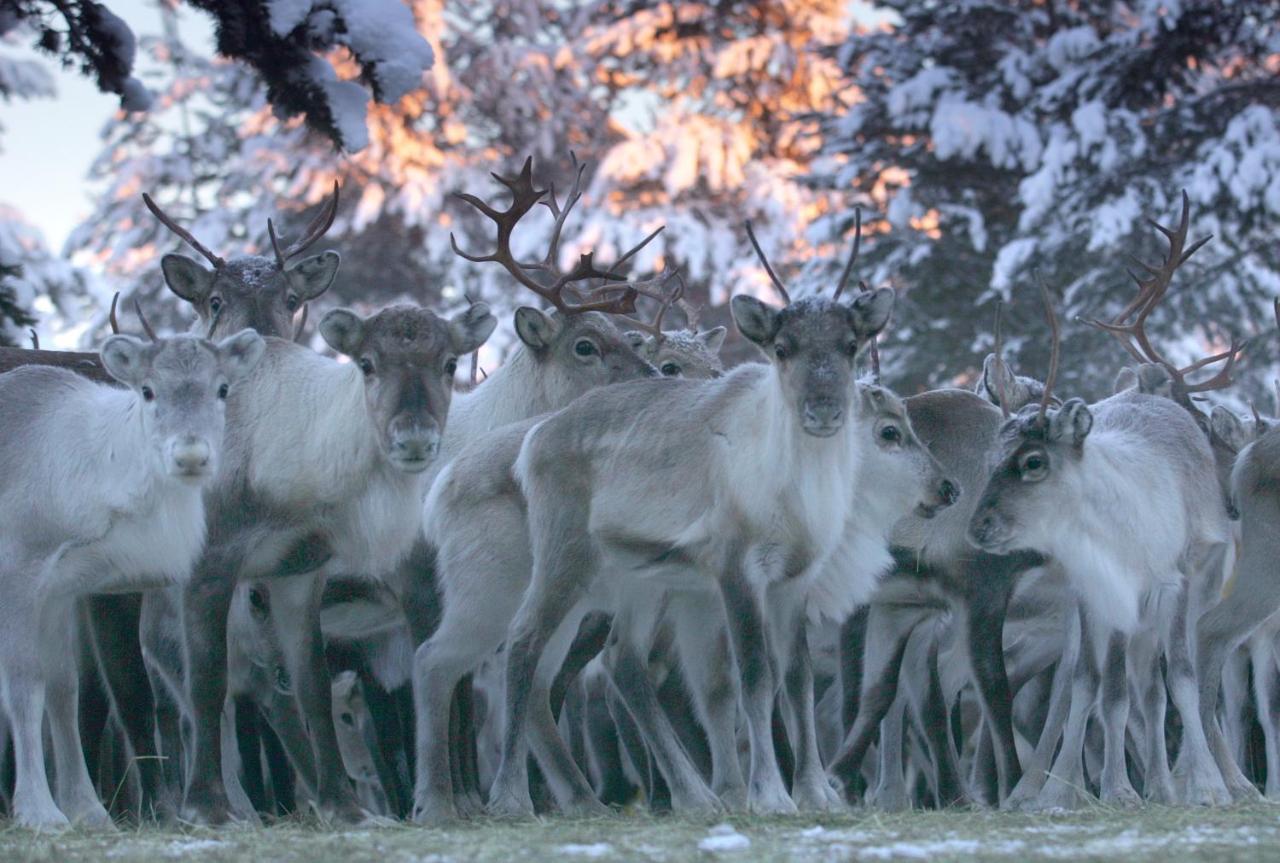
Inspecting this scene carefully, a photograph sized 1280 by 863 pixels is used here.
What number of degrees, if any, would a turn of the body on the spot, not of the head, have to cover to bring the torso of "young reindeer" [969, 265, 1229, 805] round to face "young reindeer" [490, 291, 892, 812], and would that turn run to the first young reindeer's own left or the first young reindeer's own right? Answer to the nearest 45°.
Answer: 0° — it already faces it

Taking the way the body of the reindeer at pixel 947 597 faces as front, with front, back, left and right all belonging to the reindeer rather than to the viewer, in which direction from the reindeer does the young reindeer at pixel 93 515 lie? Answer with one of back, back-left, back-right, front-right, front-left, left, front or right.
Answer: back-right

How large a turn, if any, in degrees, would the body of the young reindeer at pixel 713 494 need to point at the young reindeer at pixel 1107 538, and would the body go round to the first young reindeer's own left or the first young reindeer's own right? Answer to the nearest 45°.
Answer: approximately 45° to the first young reindeer's own left

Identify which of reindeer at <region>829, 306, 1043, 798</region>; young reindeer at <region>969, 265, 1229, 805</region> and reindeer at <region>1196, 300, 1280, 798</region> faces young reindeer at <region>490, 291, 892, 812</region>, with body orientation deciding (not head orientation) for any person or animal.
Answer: young reindeer at <region>969, 265, 1229, 805</region>

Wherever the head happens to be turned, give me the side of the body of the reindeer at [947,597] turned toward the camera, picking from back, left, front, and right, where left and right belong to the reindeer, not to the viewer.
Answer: right

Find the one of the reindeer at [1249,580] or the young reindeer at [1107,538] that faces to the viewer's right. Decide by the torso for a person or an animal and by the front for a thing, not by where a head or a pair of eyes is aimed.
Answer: the reindeer

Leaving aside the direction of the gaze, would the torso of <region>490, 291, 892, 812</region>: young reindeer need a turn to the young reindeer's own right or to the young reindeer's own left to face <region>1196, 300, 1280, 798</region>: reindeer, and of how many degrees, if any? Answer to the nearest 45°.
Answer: approximately 45° to the young reindeer's own left

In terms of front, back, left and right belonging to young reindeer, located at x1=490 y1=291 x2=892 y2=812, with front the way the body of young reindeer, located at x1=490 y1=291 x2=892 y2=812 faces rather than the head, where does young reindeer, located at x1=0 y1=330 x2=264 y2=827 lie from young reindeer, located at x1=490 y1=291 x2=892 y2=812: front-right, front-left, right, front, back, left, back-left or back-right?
back

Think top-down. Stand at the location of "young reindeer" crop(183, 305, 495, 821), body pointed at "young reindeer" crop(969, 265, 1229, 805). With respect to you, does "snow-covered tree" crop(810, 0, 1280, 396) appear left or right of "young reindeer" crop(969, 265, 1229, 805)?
left

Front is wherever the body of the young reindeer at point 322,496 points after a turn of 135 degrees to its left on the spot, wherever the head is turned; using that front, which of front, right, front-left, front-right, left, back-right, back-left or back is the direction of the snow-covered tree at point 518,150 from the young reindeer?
front

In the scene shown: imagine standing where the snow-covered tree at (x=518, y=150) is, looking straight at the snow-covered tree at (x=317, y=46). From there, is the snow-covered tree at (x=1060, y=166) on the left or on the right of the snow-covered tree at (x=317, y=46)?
left
